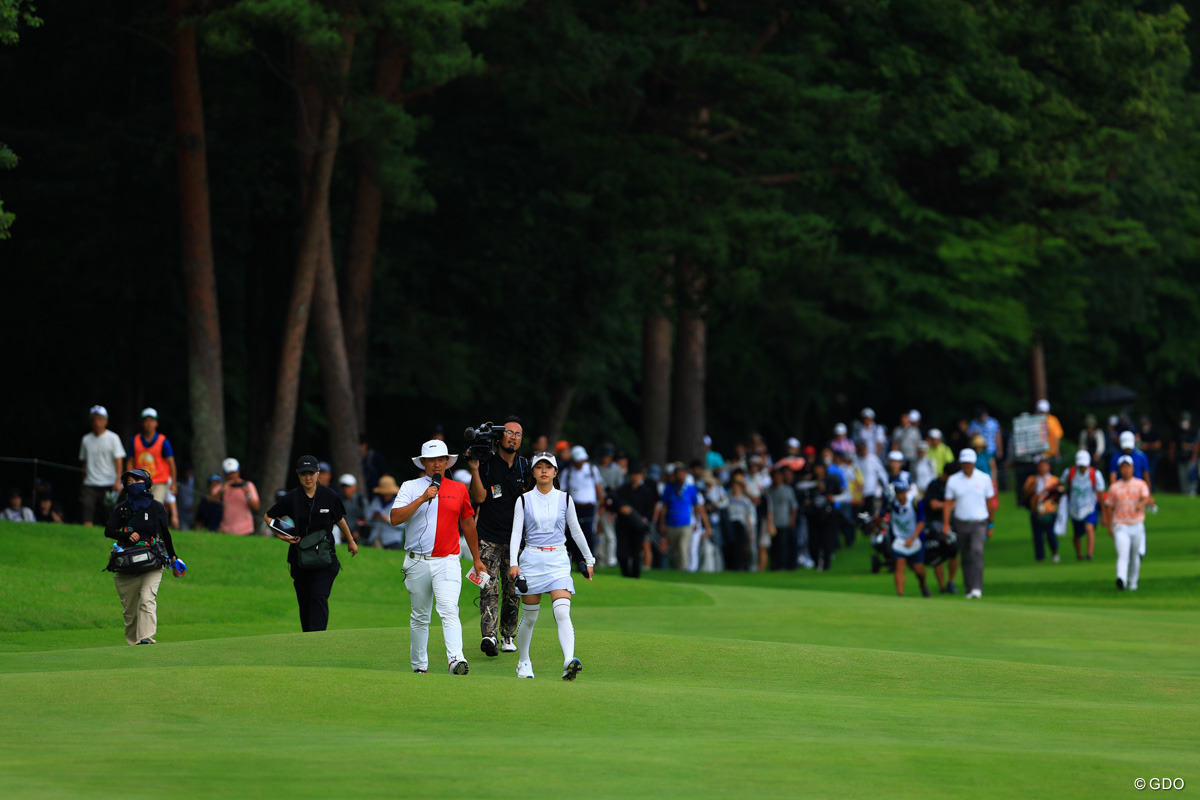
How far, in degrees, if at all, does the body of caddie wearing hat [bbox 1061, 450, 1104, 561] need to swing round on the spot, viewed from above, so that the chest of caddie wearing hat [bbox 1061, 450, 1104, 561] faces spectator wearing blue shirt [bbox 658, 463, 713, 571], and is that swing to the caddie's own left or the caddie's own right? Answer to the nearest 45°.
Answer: approximately 90° to the caddie's own right

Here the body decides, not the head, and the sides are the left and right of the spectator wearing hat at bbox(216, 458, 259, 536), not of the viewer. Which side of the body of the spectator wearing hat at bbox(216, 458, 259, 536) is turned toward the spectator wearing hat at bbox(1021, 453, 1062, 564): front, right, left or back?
left

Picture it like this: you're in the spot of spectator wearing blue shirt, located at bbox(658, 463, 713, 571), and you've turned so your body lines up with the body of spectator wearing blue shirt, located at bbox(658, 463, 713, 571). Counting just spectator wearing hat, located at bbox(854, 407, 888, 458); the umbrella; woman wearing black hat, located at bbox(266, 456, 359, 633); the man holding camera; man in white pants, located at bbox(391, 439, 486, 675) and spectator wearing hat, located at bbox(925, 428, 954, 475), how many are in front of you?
3

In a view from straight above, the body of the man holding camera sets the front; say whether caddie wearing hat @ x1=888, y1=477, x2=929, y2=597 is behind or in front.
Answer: behind

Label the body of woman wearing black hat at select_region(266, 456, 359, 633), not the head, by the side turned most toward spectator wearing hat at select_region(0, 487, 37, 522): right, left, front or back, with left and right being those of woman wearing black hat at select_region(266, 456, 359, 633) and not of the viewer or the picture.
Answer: back

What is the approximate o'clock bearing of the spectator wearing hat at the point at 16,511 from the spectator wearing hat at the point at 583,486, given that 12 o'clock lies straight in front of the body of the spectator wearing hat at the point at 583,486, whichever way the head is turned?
the spectator wearing hat at the point at 16,511 is roughly at 3 o'clock from the spectator wearing hat at the point at 583,486.

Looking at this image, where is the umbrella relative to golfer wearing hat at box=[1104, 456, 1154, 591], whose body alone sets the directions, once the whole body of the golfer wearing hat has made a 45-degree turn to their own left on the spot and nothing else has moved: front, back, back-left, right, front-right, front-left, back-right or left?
back-left

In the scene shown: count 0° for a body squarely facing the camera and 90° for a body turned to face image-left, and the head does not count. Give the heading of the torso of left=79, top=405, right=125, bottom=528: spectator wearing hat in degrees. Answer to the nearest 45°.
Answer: approximately 0°

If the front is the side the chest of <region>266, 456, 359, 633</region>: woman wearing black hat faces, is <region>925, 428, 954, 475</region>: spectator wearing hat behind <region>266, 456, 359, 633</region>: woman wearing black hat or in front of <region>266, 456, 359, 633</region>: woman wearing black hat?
behind

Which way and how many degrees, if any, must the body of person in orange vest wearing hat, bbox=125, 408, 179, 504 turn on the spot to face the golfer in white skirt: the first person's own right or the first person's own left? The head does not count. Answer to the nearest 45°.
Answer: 0° — they already face them

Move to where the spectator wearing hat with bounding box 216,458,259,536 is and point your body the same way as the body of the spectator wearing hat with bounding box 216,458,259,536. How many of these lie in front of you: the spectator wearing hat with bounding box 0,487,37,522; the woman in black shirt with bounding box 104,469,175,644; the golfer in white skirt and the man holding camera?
3

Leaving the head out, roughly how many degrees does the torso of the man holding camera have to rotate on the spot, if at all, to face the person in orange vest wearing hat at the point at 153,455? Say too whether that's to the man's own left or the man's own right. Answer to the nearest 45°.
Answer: approximately 135° to the man's own right
